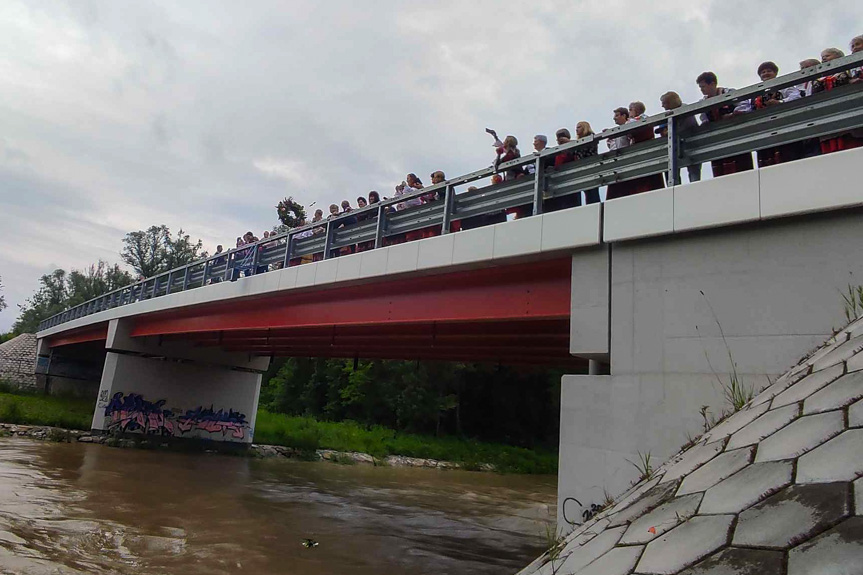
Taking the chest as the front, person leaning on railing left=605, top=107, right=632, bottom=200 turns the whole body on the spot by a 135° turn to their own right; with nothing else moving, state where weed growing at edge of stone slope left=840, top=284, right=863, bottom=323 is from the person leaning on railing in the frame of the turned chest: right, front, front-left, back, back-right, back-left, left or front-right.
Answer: back-right

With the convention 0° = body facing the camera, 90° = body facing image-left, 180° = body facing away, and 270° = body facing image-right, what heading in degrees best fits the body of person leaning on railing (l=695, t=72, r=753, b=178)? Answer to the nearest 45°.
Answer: approximately 45°

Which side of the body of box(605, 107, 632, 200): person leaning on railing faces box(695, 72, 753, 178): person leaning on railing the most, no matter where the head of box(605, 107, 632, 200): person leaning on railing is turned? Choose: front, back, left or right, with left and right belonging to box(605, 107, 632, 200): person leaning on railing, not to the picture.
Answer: left

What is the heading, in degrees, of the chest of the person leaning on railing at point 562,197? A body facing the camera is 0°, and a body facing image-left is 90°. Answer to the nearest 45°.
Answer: approximately 45°
